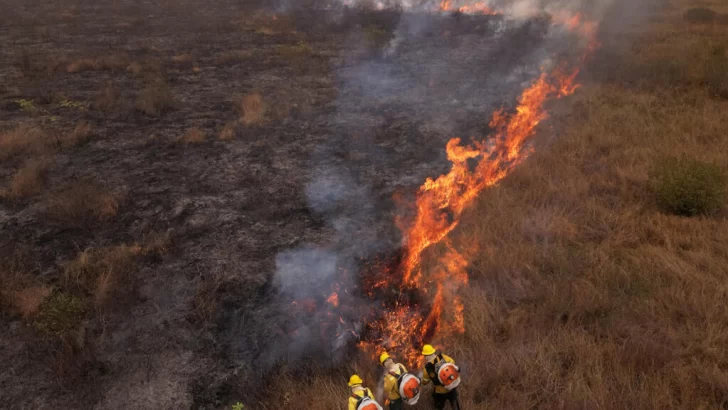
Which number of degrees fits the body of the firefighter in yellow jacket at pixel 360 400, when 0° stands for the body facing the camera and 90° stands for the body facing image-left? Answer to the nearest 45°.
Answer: approximately 135°

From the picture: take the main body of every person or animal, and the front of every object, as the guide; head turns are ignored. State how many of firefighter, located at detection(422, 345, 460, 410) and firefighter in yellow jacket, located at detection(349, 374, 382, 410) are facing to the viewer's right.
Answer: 0

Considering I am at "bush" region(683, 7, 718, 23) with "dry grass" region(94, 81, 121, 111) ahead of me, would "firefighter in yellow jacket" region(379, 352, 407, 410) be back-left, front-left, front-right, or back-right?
front-left

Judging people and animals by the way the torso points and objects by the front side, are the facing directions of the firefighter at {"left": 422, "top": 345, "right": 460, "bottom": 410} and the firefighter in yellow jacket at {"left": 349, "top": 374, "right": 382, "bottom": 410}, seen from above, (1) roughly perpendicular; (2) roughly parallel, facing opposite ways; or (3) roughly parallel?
roughly parallel

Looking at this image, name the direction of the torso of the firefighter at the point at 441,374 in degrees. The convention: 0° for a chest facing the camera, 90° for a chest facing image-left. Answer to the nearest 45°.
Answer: approximately 135°

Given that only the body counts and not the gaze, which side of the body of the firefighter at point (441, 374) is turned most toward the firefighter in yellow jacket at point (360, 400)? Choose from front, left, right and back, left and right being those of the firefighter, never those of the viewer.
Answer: left

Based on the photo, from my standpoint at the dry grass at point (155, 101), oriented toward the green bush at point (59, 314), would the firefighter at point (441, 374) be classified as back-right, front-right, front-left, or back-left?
front-left

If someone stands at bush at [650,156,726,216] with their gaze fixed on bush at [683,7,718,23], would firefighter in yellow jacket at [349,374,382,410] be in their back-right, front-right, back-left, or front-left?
back-left

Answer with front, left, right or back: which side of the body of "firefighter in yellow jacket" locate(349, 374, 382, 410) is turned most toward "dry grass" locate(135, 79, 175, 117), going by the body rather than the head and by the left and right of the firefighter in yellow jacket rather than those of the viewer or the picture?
front

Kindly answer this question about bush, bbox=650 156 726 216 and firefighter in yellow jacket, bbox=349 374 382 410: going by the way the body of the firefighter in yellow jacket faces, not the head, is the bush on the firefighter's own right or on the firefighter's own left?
on the firefighter's own right

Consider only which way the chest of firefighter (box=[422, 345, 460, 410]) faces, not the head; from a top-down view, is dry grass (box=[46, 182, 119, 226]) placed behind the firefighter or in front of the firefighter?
in front

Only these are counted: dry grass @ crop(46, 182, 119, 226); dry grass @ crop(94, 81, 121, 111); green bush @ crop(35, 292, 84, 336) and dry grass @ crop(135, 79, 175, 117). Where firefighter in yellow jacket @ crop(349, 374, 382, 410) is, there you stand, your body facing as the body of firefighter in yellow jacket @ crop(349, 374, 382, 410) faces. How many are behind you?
0
